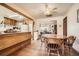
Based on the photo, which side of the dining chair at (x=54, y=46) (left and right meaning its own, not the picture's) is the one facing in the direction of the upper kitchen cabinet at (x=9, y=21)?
left

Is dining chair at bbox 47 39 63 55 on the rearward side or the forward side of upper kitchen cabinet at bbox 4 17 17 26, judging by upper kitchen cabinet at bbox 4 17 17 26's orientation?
on the forward side

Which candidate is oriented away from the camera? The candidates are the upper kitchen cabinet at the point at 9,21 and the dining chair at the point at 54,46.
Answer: the dining chair

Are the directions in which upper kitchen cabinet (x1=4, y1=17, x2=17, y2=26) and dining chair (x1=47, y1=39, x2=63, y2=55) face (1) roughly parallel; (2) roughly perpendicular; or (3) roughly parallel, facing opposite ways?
roughly perpendicular

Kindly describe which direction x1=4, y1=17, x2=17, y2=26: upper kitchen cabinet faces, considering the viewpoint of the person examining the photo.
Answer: facing the viewer and to the right of the viewer

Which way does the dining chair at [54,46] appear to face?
away from the camera

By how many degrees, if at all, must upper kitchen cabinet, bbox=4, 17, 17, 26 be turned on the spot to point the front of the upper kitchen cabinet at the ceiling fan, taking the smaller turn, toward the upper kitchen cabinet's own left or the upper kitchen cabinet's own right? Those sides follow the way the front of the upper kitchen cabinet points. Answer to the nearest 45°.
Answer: approximately 45° to the upper kitchen cabinet's own left

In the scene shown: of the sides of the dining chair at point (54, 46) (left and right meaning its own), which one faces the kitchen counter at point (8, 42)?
left
